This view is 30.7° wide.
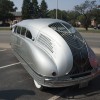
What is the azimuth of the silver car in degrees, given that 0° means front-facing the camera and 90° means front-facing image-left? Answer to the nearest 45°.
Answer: approximately 135°
